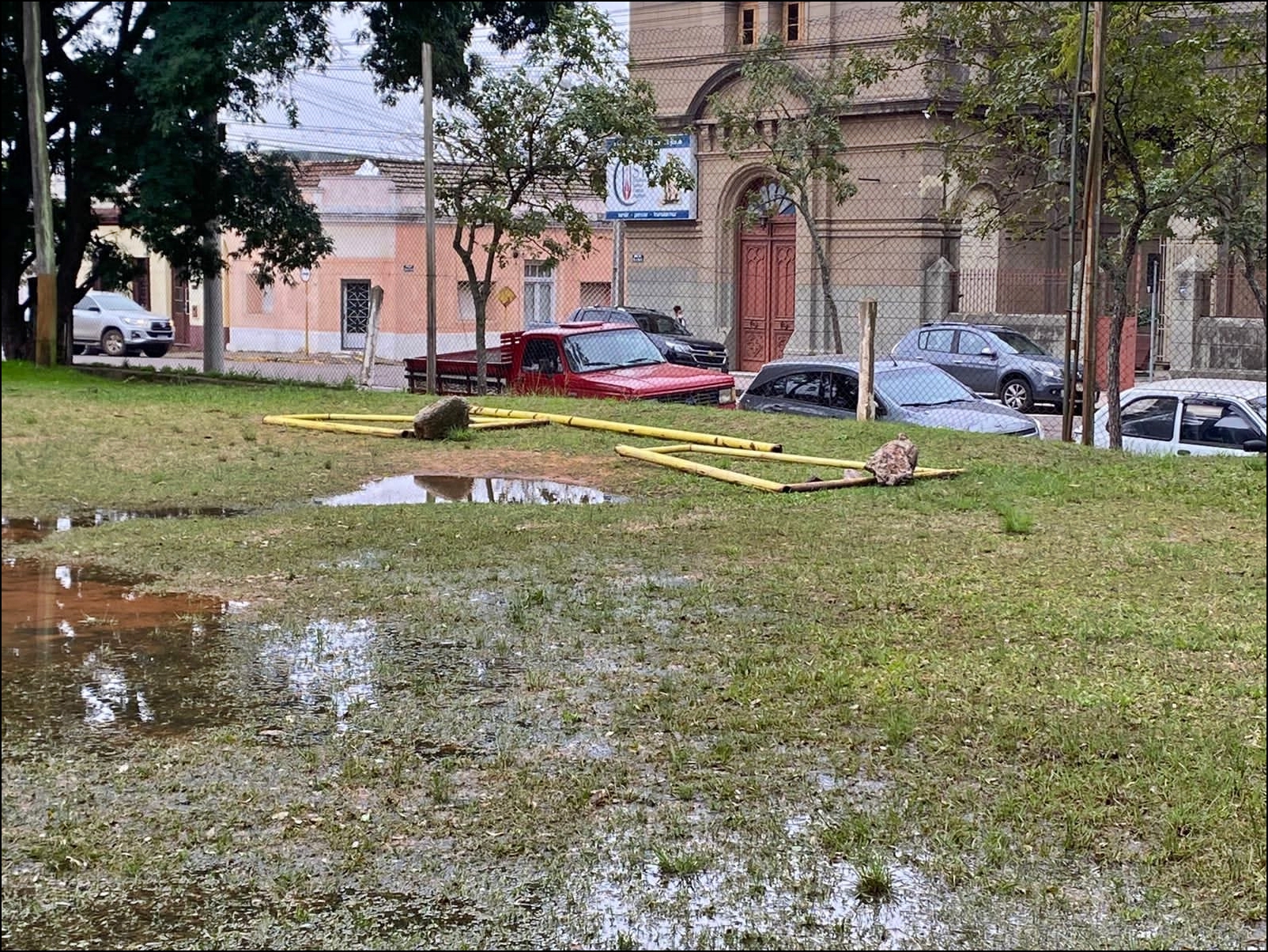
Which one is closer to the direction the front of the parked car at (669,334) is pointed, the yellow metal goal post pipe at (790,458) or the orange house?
the yellow metal goal post pipe

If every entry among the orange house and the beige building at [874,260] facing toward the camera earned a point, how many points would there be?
2

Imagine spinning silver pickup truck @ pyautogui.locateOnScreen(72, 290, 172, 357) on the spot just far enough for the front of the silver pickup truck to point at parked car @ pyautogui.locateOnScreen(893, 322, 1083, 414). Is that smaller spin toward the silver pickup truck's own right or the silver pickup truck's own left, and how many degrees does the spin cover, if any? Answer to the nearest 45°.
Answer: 0° — it already faces it

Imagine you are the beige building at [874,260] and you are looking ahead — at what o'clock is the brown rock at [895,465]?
The brown rock is roughly at 12 o'clock from the beige building.

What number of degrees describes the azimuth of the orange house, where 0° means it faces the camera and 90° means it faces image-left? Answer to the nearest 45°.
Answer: approximately 0°

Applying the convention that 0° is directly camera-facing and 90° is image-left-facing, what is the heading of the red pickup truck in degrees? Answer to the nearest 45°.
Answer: approximately 315°

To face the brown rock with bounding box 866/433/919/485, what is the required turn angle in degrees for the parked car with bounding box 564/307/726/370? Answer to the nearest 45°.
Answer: approximately 45° to its right

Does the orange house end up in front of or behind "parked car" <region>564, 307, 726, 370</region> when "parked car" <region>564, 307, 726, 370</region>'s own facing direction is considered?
behind

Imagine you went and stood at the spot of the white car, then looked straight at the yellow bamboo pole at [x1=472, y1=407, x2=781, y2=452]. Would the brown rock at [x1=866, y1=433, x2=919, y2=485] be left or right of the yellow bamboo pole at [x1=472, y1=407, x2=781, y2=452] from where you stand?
left

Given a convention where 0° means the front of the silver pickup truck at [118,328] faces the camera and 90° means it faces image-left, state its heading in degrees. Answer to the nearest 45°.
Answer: approximately 315°

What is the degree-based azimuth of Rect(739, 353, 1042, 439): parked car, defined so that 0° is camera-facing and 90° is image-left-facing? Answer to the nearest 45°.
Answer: approximately 315°

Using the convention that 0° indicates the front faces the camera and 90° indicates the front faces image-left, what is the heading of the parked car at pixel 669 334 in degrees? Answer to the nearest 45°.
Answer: approximately 315°
